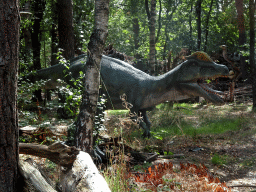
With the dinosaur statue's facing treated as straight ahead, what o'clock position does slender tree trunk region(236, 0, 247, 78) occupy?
The slender tree trunk is roughly at 10 o'clock from the dinosaur statue.

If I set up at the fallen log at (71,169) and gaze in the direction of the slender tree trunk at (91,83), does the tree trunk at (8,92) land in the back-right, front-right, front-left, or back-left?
back-left

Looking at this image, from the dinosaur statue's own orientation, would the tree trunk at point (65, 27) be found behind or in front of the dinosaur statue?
behind

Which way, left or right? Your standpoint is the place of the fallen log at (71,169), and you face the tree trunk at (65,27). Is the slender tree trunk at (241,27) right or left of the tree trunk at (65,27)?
right

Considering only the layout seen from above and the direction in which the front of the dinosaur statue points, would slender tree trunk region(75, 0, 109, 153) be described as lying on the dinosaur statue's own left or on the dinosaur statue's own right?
on the dinosaur statue's own right

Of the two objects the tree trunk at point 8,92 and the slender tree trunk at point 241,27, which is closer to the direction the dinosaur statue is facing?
the slender tree trunk

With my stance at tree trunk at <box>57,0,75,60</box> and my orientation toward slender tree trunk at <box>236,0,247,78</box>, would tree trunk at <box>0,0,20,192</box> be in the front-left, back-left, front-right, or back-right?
back-right

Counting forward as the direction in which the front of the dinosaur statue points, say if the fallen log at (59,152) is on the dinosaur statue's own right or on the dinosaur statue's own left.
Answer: on the dinosaur statue's own right

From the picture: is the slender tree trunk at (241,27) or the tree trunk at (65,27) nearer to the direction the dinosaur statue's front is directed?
the slender tree trunk

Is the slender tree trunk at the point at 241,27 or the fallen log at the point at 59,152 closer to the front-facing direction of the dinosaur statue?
the slender tree trunk

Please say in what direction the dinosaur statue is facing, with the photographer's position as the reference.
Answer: facing to the right of the viewer

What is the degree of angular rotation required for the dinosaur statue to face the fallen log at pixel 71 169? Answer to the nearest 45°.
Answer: approximately 90° to its right
